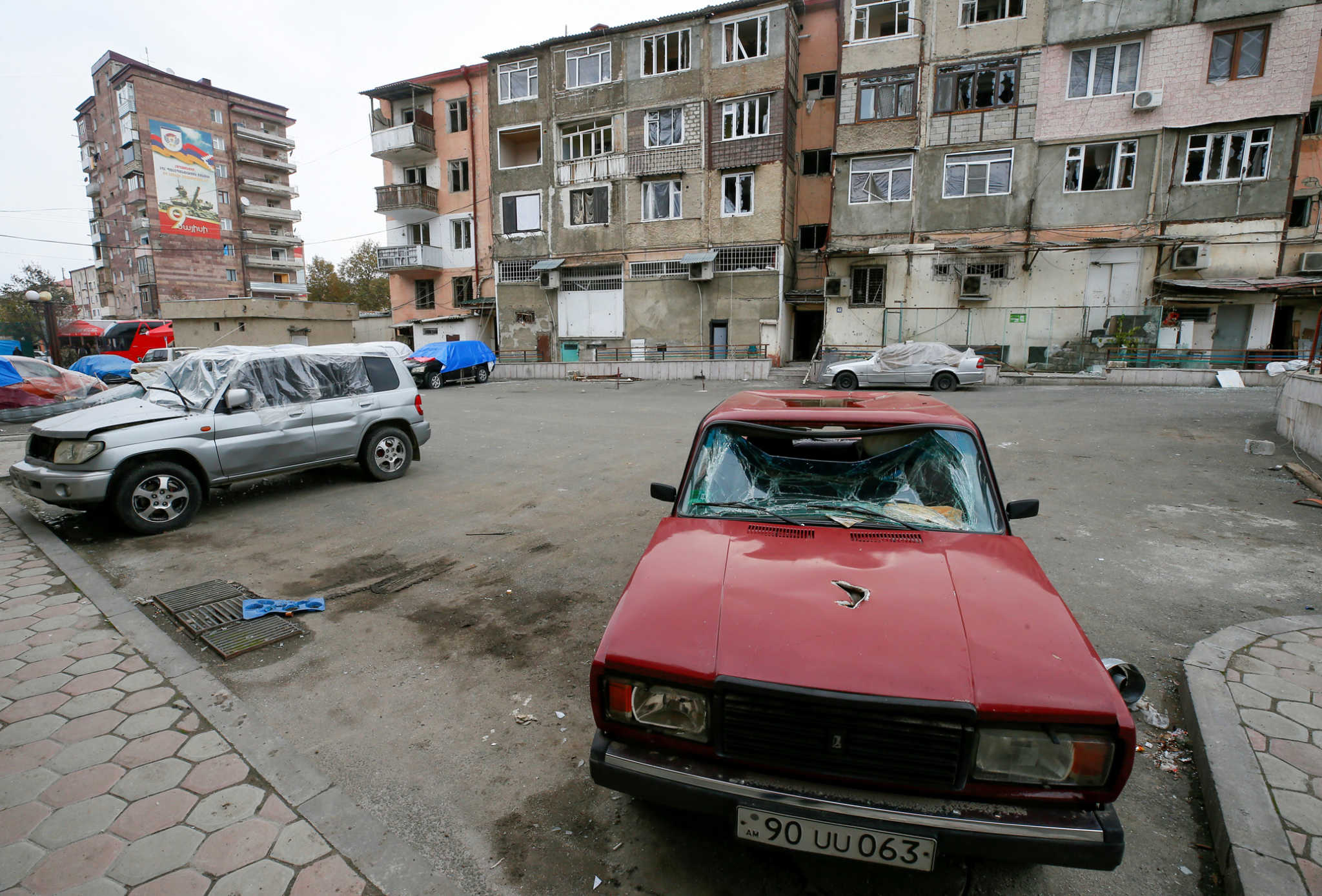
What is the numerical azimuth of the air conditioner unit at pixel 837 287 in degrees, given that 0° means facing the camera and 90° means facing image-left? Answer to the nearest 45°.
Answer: approximately 0°

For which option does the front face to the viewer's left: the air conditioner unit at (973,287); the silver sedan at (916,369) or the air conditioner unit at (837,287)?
the silver sedan

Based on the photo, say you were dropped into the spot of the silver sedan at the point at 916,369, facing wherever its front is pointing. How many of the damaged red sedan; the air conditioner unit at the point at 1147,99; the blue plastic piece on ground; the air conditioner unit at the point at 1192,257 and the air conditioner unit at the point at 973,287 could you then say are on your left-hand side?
2

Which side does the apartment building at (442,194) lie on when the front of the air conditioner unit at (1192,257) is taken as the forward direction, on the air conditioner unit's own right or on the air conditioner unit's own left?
on the air conditioner unit's own right

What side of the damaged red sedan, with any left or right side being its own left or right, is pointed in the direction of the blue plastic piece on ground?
right

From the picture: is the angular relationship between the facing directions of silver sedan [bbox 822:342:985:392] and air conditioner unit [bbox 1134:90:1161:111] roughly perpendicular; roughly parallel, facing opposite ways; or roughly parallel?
roughly perpendicular

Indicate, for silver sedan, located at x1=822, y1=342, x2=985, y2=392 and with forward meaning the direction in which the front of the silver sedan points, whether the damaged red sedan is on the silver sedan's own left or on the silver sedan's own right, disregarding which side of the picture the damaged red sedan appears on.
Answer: on the silver sedan's own left

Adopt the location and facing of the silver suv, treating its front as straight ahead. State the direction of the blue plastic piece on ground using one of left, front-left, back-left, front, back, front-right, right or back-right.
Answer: front-left

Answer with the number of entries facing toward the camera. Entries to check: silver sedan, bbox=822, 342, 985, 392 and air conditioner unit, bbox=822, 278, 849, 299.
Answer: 1

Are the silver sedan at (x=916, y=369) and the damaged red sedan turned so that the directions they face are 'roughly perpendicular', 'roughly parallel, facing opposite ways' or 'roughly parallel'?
roughly perpendicular

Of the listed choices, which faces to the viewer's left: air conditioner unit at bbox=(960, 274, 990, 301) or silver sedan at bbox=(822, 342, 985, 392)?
the silver sedan

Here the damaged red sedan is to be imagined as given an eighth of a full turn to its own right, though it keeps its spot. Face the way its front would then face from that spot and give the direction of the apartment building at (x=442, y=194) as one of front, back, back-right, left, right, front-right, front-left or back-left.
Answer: right
